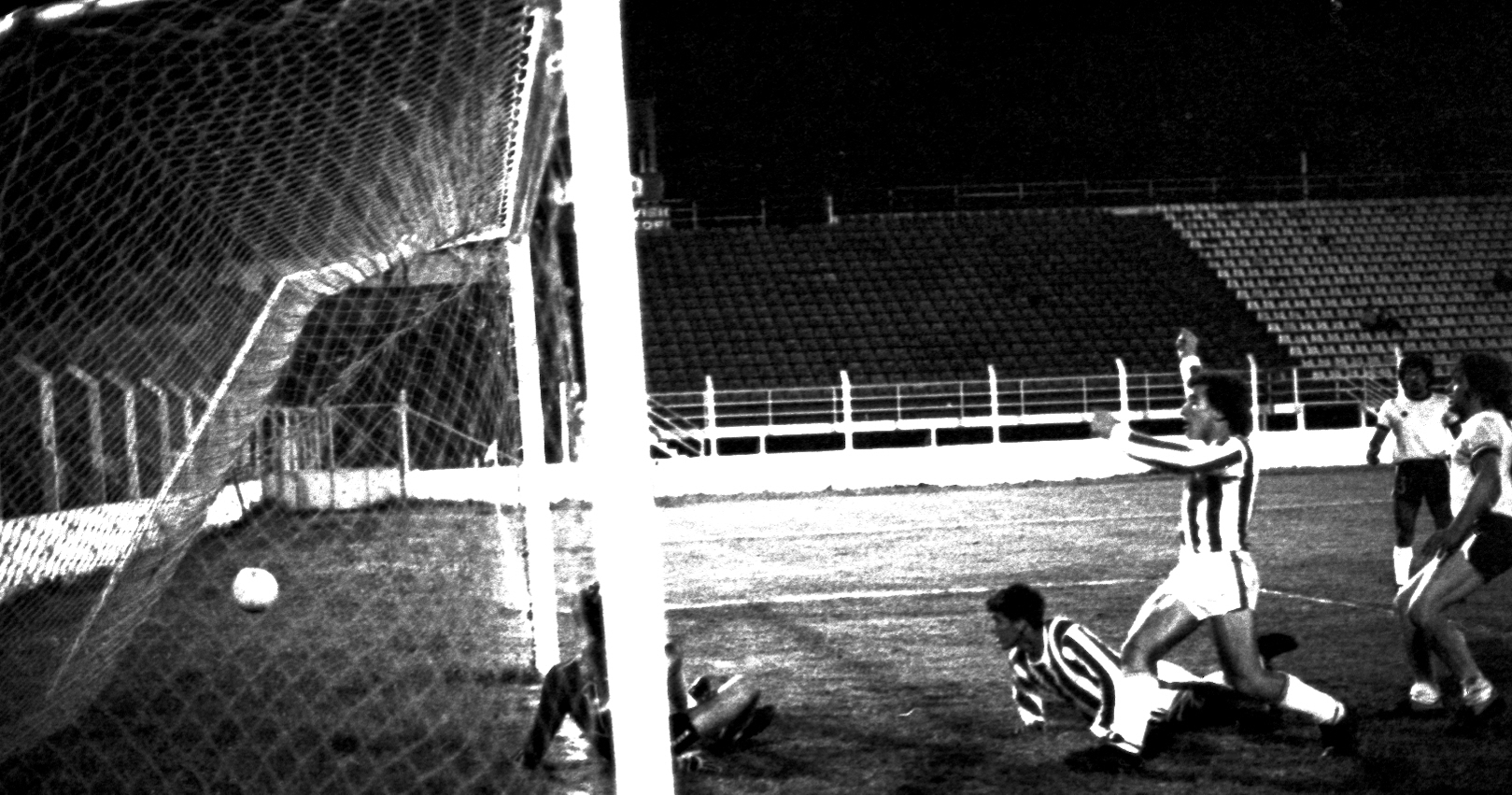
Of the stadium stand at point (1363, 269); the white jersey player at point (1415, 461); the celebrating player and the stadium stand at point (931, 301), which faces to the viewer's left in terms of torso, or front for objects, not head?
the celebrating player

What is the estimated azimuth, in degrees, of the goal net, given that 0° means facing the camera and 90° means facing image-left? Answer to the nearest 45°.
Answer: approximately 270°

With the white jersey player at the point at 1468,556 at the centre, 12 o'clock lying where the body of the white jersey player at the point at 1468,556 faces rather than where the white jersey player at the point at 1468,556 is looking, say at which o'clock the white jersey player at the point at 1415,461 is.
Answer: the white jersey player at the point at 1415,461 is roughly at 3 o'clock from the white jersey player at the point at 1468,556.

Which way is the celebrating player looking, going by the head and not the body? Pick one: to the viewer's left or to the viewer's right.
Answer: to the viewer's left

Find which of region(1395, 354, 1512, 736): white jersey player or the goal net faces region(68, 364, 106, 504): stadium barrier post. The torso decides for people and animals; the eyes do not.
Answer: the white jersey player

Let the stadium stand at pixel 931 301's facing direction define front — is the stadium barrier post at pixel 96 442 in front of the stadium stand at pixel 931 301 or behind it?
in front

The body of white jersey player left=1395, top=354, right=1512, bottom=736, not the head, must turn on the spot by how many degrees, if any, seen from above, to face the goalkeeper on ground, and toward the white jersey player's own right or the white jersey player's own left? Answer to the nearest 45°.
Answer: approximately 45° to the white jersey player's own left

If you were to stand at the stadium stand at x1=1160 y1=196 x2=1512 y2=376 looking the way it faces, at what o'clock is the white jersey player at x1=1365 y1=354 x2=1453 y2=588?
The white jersey player is roughly at 12 o'clock from the stadium stand.

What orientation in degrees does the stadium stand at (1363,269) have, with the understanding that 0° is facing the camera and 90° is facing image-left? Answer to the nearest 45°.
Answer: approximately 0°

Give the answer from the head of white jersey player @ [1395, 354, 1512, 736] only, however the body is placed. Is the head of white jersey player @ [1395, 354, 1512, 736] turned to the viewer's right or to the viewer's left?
to the viewer's left

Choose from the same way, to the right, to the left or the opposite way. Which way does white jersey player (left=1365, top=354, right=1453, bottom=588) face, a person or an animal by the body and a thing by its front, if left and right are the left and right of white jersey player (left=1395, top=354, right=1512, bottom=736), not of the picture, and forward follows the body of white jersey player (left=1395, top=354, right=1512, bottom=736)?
to the left

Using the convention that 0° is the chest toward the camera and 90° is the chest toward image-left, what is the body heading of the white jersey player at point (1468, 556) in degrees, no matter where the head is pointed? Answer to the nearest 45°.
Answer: approximately 90°
